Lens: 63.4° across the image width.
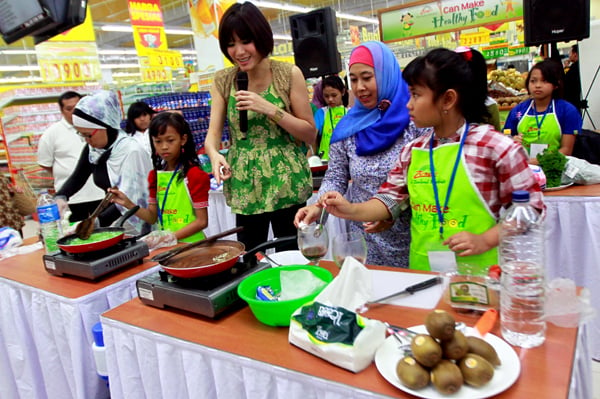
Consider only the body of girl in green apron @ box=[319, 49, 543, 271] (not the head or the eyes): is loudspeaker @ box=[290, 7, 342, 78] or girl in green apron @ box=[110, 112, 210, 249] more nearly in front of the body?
the girl in green apron

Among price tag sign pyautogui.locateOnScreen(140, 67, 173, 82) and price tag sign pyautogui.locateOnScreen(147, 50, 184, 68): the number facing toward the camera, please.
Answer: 2

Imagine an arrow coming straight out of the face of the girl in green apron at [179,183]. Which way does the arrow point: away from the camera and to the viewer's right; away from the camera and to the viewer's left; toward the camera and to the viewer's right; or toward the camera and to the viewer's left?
toward the camera and to the viewer's left

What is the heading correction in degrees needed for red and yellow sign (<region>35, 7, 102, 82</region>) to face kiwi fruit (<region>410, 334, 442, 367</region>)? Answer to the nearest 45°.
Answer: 0° — it already faces it

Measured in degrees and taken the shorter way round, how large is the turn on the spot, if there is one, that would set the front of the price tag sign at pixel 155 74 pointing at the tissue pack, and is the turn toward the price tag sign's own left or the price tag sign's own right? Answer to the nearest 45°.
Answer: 0° — it already faces it

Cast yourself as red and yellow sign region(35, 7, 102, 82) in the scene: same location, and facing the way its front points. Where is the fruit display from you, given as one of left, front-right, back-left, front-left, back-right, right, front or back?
front-left

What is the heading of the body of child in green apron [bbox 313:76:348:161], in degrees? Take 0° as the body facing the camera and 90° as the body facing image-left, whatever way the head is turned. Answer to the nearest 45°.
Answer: approximately 0°

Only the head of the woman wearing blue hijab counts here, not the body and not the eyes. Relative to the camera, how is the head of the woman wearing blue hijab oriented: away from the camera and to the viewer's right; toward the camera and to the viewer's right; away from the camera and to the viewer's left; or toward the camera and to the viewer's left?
toward the camera and to the viewer's left

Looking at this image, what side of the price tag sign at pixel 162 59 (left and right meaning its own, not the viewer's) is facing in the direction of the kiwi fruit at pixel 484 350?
front

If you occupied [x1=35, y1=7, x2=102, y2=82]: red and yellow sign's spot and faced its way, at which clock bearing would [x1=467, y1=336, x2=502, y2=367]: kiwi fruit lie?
The kiwi fruit is roughly at 12 o'clock from the red and yellow sign.

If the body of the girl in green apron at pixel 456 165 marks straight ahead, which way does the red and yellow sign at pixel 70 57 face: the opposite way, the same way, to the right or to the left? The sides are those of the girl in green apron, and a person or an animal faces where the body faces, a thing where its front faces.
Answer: to the left

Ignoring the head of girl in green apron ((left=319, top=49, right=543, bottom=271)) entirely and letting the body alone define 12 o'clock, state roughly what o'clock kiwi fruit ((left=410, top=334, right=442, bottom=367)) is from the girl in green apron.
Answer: The kiwi fruit is roughly at 11 o'clock from the girl in green apron.

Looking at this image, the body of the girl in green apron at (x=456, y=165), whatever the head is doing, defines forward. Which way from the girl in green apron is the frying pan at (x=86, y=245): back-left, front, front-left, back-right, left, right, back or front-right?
front-right

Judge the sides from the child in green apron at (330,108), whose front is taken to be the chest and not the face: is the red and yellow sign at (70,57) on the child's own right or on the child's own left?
on the child's own right
